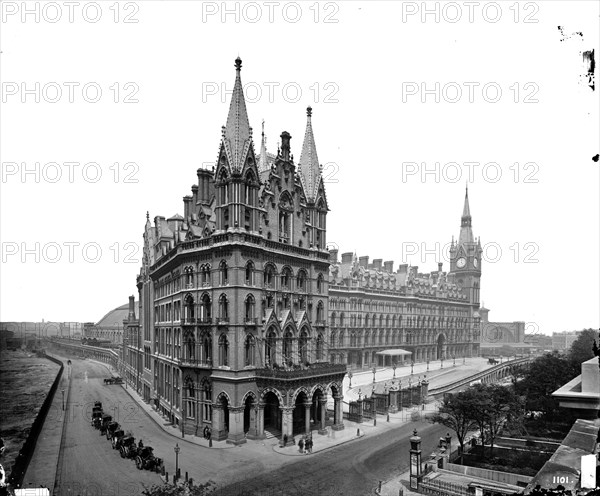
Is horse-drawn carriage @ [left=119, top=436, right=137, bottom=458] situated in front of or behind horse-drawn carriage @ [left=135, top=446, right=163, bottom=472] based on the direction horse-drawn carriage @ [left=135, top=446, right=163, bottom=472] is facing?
behind

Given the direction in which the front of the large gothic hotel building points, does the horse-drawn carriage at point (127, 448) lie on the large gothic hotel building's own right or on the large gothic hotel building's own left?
on the large gothic hotel building's own right

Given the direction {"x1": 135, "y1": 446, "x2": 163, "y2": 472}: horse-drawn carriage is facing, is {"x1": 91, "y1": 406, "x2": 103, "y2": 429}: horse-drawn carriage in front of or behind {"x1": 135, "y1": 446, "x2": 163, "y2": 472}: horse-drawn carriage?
behind

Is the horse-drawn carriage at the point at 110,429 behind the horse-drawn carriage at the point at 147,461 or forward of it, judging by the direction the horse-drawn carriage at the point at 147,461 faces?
behind

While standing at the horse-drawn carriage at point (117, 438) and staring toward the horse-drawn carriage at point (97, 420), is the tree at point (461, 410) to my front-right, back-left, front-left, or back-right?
back-right

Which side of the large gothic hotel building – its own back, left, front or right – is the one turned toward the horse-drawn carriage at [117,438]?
right

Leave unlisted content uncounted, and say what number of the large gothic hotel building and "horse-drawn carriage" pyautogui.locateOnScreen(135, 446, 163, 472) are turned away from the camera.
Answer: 0

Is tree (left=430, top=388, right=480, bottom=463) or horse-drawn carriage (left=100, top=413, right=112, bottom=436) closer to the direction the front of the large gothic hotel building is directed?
the tree
